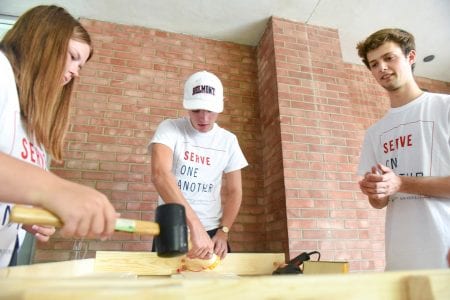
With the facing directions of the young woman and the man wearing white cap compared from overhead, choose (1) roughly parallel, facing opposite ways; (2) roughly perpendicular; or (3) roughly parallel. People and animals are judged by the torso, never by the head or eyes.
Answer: roughly perpendicular

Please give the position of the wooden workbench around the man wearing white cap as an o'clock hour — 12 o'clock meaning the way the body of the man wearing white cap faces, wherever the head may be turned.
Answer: The wooden workbench is roughly at 12 o'clock from the man wearing white cap.

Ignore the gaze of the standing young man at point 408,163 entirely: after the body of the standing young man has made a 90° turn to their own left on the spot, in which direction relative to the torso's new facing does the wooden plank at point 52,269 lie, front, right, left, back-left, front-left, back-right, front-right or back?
right

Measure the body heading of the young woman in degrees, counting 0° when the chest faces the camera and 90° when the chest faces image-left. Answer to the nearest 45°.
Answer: approximately 315°

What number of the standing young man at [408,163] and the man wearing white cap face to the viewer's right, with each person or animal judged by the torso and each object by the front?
0

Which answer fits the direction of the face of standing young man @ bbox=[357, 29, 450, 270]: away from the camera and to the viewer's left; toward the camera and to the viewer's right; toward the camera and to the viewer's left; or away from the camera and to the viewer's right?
toward the camera and to the viewer's left

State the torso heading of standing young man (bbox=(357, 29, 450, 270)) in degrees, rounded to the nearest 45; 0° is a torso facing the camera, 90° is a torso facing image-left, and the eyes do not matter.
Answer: approximately 45°

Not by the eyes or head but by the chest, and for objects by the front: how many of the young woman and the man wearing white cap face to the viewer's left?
0

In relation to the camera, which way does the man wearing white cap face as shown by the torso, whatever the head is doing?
toward the camera

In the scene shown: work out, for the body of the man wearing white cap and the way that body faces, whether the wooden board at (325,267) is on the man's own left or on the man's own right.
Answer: on the man's own left

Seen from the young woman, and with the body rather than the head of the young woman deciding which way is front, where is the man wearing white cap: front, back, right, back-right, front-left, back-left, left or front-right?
left

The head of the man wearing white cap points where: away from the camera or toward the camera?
toward the camera
